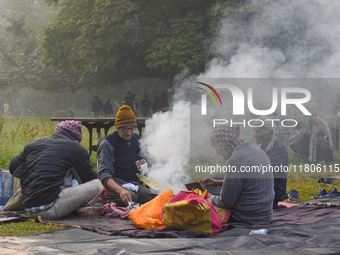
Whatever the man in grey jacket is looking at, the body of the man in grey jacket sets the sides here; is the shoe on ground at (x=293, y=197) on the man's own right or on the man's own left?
on the man's own right

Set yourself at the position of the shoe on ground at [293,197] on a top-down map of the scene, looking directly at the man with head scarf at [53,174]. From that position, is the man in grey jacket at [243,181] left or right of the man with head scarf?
left

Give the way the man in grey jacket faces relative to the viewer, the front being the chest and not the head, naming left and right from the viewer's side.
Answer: facing away from the viewer and to the left of the viewer

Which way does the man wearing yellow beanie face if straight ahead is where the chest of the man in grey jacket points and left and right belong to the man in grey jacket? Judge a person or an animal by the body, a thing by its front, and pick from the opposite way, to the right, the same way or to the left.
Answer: the opposite way

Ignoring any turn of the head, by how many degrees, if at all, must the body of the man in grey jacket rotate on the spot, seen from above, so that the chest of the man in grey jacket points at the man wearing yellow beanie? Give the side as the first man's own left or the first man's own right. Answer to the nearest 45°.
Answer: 0° — they already face them
